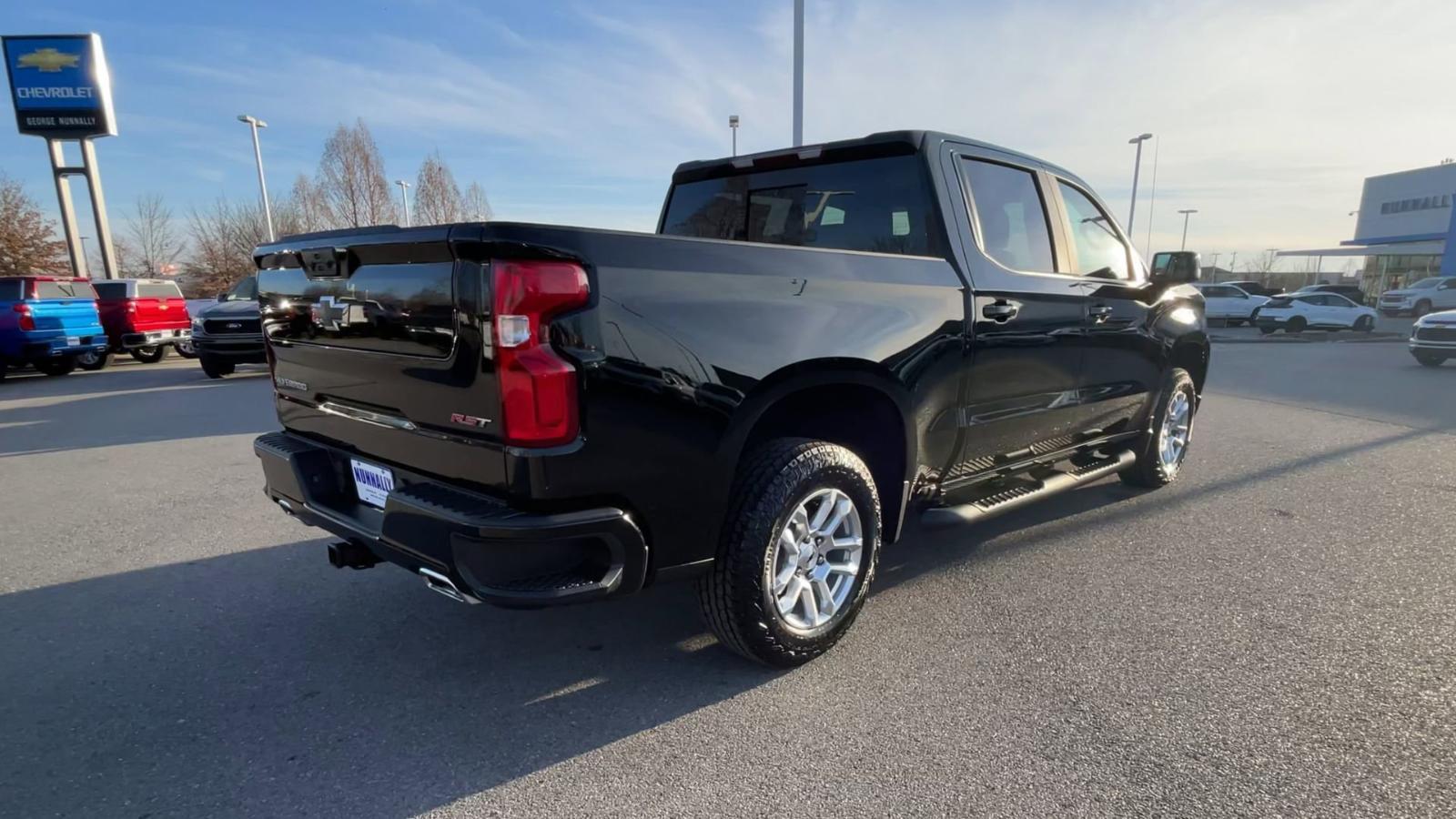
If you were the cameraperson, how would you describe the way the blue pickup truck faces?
facing away from the viewer and to the left of the viewer

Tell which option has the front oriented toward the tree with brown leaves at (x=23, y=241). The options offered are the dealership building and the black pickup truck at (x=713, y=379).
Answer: the dealership building

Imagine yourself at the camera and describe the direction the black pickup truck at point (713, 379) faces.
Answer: facing away from the viewer and to the right of the viewer

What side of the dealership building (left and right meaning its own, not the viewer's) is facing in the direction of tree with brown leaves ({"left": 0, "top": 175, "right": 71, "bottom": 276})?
front

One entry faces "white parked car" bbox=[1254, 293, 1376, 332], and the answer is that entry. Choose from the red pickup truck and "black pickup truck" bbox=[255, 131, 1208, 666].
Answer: the black pickup truck

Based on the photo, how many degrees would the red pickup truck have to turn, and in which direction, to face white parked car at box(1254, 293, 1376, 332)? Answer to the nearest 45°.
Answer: approximately 135° to its right

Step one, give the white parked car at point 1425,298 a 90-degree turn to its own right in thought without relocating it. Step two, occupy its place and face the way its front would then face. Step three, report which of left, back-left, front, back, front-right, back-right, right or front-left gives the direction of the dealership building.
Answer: front-right

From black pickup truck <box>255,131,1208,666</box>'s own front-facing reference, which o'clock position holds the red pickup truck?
The red pickup truck is roughly at 9 o'clock from the black pickup truck.

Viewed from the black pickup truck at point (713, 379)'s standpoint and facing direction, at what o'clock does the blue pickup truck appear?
The blue pickup truck is roughly at 9 o'clock from the black pickup truck.

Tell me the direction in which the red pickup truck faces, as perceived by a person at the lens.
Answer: facing away from the viewer and to the left of the viewer

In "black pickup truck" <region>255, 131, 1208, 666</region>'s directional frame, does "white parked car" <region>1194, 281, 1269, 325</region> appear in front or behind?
in front

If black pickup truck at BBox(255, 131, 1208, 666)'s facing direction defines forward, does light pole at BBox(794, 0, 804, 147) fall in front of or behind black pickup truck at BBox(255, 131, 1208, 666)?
in front
